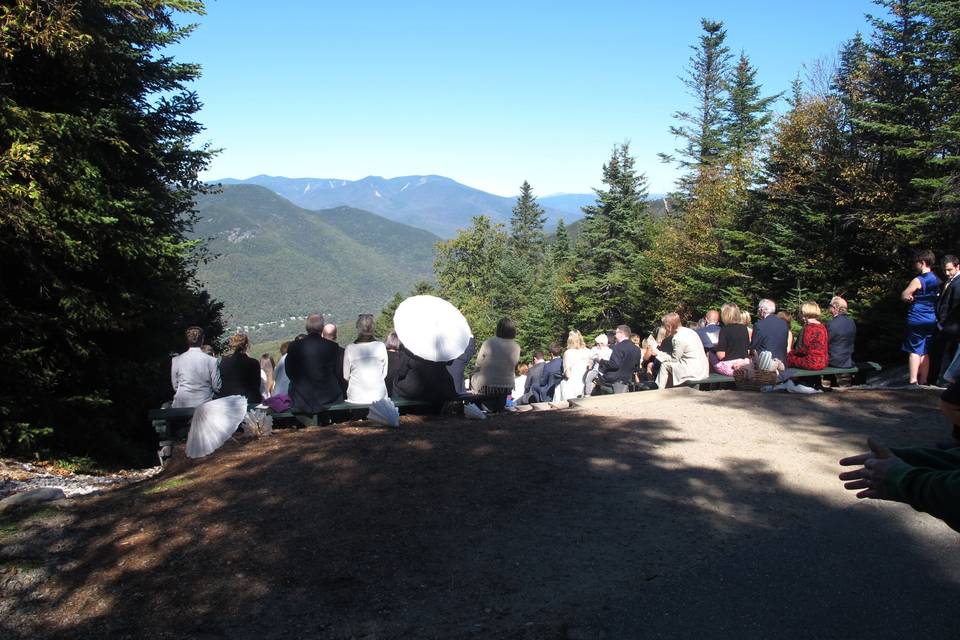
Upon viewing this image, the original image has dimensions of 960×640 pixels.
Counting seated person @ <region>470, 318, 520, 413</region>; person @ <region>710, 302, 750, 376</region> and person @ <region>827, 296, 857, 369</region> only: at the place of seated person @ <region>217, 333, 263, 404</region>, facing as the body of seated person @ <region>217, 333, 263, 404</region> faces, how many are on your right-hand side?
3

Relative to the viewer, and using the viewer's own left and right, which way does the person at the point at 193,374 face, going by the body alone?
facing away from the viewer

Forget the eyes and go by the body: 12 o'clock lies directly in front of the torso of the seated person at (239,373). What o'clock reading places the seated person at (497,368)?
the seated person at (497,368) is roughly at 3 o'clock from the seated person at (239,373).

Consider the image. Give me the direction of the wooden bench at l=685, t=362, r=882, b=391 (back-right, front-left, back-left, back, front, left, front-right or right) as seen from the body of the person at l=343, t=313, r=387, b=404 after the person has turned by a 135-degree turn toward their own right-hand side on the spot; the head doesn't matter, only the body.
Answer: front-left

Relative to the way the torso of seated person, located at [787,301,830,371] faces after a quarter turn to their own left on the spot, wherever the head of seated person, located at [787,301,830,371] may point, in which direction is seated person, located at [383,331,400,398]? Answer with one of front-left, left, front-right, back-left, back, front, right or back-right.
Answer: front

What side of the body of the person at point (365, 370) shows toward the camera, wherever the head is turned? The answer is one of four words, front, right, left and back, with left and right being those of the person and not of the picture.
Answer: back

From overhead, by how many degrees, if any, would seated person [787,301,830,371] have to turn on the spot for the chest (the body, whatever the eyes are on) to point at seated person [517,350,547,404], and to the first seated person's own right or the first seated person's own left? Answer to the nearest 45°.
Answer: approximately 45° to the first seated person's own left

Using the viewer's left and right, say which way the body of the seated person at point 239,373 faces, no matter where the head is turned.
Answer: facing away from the viewer

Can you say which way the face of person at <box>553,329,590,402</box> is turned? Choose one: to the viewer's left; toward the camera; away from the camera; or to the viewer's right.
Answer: away from the camera
